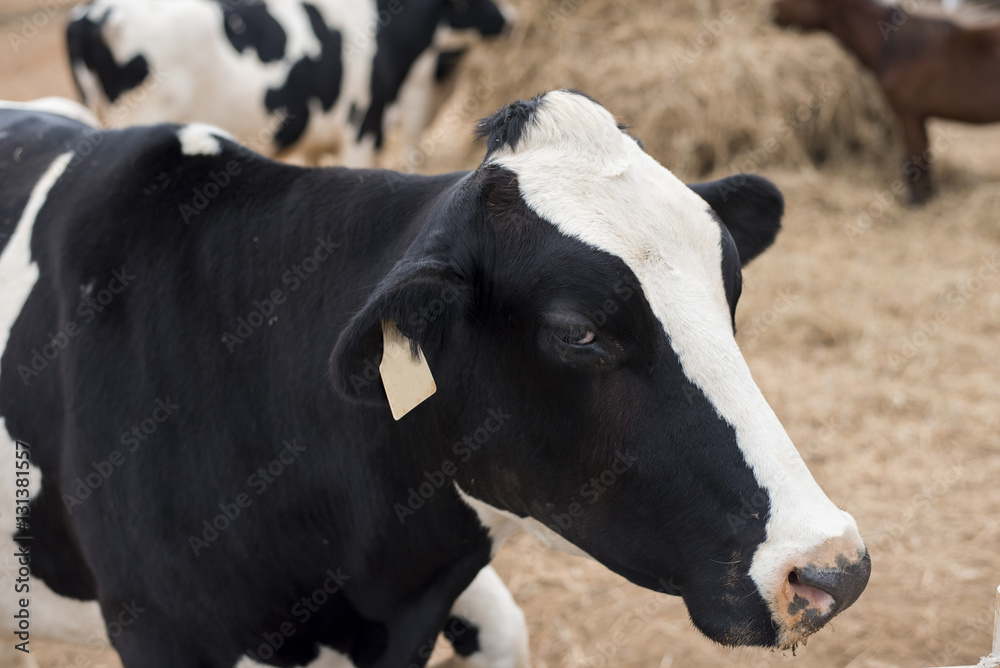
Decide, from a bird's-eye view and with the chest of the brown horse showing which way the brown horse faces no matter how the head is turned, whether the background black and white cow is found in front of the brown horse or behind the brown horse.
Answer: in front

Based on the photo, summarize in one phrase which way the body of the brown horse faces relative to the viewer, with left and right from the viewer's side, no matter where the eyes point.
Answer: facing to the left of the viewer

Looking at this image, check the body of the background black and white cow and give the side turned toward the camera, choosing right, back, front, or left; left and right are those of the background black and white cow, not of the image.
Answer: right

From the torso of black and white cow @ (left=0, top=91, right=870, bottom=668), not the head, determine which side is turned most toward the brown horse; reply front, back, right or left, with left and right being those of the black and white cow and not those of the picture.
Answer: left

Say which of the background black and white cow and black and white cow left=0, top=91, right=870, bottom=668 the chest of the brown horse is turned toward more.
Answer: the background black and white cow

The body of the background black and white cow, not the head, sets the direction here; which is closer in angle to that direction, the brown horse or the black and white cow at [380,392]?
the brown horse

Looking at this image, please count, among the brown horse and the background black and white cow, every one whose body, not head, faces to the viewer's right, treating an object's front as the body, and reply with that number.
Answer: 1

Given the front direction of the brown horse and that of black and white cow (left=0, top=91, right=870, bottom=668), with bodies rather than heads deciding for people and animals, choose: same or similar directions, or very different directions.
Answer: very different directions

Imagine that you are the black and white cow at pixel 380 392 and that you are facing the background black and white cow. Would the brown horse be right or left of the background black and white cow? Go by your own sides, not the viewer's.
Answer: right

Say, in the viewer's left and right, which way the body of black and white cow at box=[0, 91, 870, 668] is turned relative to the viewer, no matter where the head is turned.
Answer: facing the viewer and to the right of the viewer

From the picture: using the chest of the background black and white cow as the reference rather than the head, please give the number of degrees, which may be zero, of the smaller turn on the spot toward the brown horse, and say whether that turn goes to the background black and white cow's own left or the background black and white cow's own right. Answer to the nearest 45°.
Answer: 0° — it already faces it

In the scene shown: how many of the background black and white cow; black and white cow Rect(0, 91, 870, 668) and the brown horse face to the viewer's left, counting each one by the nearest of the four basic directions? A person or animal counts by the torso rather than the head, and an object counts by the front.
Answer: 1

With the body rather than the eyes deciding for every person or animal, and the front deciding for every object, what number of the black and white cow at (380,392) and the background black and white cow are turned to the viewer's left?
0

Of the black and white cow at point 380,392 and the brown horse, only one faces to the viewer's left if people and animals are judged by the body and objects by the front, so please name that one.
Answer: the brown horse

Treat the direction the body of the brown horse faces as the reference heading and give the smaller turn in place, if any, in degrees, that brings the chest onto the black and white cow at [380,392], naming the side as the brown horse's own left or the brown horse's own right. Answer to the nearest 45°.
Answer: approximately 90° to the brown horse's own left
